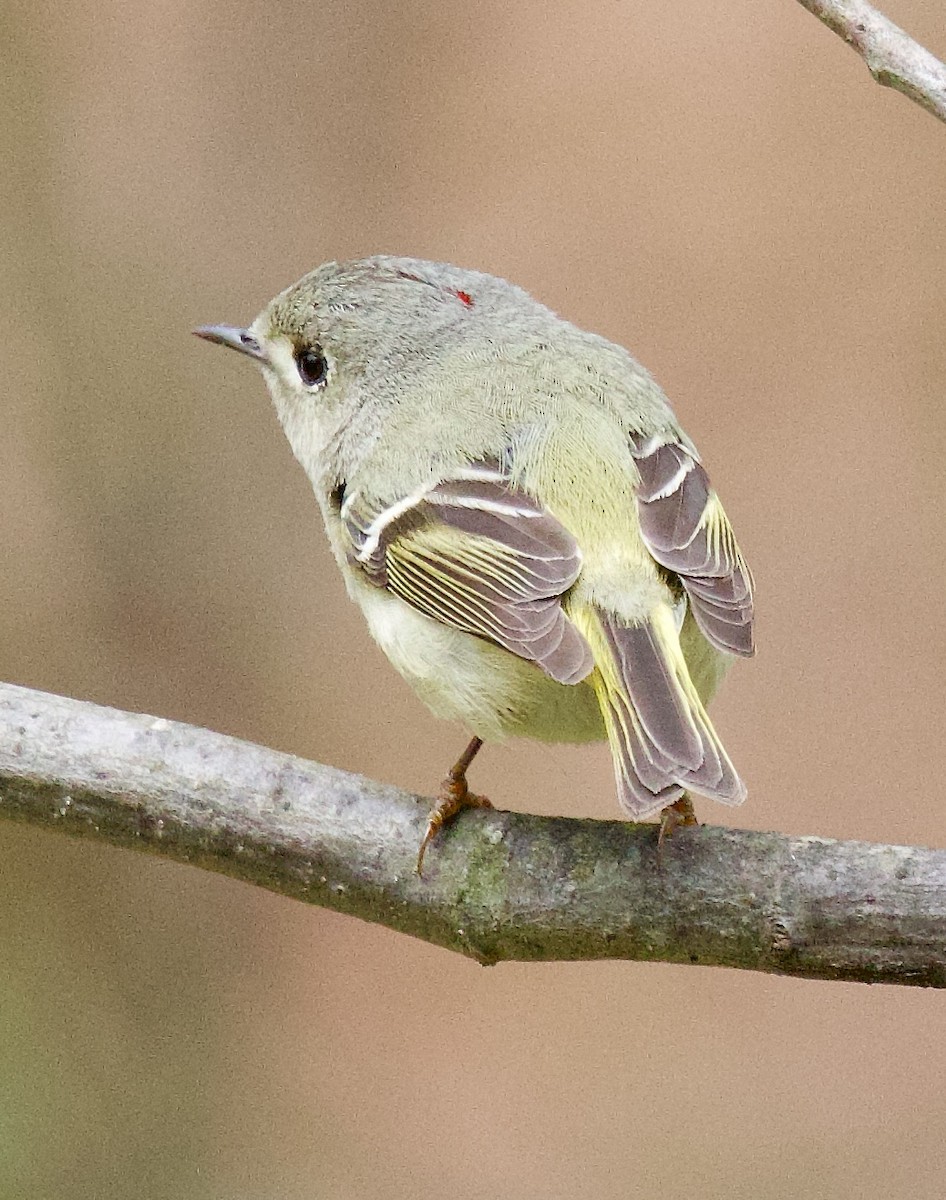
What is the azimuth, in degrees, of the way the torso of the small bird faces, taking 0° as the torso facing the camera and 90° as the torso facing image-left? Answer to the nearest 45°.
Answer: approximately 135°
